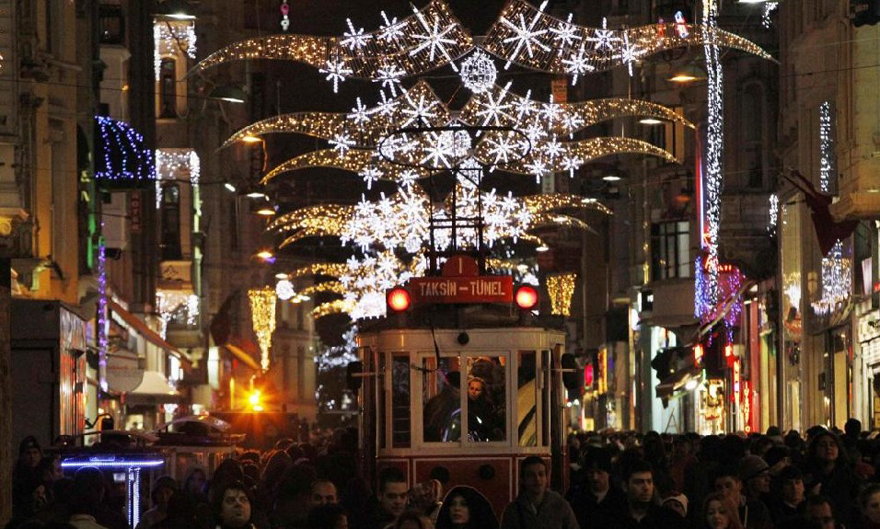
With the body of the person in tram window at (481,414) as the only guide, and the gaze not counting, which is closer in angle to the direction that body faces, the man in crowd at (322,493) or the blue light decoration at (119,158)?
the man in crowd

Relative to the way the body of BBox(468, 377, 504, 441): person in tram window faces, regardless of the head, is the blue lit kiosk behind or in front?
in front

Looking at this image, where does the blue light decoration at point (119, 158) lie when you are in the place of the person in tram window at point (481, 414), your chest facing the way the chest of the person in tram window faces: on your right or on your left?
on your right

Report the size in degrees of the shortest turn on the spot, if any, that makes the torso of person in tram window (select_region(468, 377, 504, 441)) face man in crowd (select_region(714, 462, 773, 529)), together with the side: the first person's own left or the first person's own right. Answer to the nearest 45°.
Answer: approximately 45° to the first person's own left

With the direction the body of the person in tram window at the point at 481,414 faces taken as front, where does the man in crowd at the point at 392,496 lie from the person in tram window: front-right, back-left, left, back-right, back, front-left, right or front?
front-left

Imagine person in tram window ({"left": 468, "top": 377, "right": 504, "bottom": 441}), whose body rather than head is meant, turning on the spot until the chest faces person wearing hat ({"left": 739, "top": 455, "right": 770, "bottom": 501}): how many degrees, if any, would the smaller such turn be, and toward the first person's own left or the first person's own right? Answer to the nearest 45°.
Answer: approximately 45° to the first person's own left
